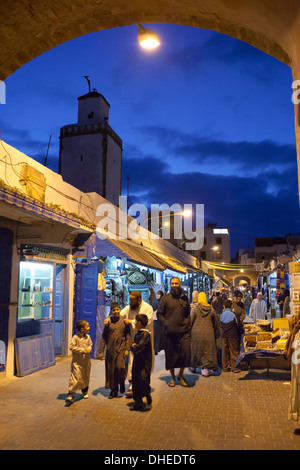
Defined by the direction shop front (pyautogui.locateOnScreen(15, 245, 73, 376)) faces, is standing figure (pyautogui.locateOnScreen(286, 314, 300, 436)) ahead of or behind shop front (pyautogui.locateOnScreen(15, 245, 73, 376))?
ahead

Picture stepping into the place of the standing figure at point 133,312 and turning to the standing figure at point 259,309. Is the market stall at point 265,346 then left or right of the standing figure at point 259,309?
right

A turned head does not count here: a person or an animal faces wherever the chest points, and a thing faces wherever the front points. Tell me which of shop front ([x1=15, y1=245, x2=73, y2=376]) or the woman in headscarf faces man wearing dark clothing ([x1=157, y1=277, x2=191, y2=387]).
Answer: the shop front

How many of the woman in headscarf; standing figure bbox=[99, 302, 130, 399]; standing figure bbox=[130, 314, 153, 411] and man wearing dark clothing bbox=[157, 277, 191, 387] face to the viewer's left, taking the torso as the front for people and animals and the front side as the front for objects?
1

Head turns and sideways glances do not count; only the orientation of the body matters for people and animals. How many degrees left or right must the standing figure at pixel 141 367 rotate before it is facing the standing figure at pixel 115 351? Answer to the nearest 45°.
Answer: approximately 45° to its right

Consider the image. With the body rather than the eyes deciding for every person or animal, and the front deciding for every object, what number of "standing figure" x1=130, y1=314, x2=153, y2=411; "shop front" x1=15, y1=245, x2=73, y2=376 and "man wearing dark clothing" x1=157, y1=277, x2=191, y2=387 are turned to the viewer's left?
1

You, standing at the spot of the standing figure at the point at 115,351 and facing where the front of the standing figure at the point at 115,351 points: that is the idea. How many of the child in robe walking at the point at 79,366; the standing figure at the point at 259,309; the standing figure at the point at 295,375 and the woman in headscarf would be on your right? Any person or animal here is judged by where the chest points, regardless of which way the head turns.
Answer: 1

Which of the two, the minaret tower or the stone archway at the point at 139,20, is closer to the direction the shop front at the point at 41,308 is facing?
the stone archway

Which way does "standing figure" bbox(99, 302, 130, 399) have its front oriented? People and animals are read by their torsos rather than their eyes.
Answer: toward the camera
